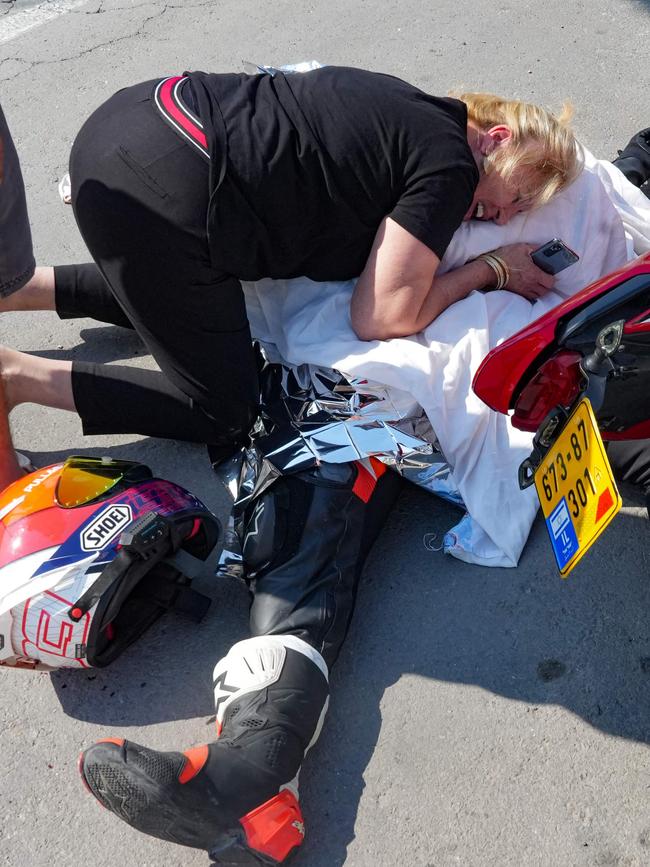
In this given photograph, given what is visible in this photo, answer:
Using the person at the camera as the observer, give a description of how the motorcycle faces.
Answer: facing away from the viewer and to the right of the viewer

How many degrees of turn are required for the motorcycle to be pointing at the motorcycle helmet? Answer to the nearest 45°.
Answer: approximately 135° to its left

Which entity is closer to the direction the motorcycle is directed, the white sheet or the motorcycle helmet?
the white sheet
